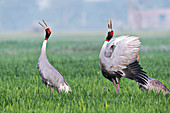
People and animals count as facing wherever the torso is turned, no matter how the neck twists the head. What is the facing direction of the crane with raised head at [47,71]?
to the viewer's left

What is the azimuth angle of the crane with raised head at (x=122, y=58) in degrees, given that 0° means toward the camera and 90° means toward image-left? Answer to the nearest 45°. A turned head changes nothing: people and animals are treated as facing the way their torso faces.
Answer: approximately 90°

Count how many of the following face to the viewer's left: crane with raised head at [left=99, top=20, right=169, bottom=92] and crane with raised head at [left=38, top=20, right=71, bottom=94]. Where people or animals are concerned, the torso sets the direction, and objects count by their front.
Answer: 2

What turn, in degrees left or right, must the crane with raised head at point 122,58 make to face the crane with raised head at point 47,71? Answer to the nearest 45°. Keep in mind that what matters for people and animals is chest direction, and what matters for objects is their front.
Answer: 0° — it already faces it

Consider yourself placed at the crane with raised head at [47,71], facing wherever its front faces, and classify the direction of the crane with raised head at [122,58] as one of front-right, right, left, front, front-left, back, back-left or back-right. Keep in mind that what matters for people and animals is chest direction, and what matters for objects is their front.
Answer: back
